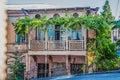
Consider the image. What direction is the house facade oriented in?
toward the camera
